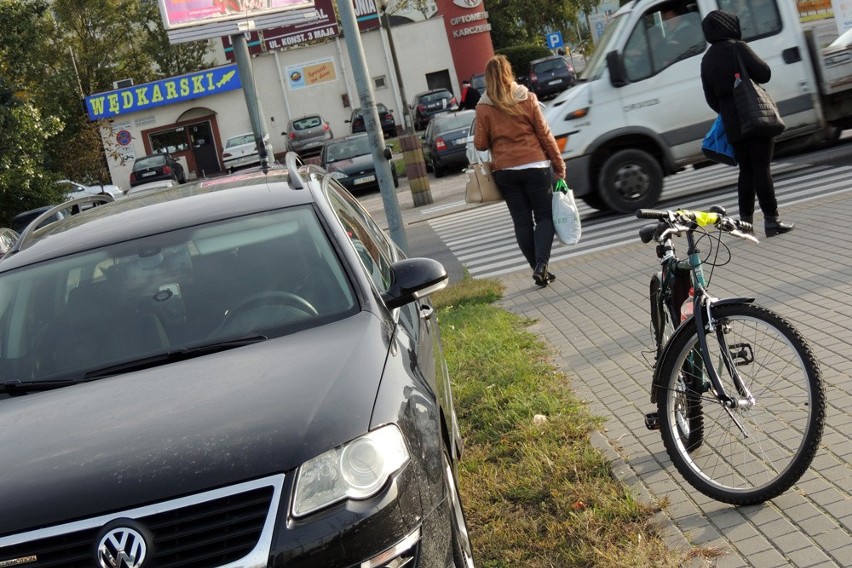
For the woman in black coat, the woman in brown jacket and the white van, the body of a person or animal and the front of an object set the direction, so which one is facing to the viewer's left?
the white van

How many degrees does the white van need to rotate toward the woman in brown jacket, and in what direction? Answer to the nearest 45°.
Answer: approximately 90° to its left

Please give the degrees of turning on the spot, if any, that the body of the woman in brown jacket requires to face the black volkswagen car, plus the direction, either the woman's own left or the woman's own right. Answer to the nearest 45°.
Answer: approximately 180°

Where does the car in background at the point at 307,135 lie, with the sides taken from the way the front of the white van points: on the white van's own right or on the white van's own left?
on the white van's own right

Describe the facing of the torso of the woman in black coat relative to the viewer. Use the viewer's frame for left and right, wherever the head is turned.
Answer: facing away from the viewer and to the right of the viewer

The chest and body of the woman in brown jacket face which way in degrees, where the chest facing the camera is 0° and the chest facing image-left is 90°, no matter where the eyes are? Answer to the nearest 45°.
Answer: approximately 180°

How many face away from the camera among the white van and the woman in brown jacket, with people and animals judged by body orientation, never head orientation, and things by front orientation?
1

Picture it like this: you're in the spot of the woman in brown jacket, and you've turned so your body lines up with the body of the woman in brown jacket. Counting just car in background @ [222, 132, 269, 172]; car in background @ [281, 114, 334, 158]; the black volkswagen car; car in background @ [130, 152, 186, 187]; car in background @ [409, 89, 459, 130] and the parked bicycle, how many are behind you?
2

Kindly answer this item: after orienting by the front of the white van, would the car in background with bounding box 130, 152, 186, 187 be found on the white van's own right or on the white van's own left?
on the white van's own right

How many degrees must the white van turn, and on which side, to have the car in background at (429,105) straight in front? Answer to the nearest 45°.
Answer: approximately 90° to its right

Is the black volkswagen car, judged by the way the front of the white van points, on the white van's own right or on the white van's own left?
on the white van's own left

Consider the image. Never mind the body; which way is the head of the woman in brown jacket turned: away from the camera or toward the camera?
away from the camera

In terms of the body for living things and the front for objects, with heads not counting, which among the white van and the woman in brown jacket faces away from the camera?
the woman in brown jacket

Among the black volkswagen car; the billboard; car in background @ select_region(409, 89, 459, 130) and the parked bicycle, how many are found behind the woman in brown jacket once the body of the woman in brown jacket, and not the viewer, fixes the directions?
2

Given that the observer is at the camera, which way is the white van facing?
facing to the left of the viewer

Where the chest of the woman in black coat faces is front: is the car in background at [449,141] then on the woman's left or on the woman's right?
on the woman's left

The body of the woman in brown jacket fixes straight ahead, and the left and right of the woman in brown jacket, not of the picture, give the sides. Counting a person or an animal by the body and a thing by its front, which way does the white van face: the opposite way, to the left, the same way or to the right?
to the left
